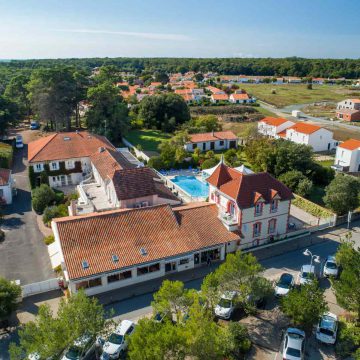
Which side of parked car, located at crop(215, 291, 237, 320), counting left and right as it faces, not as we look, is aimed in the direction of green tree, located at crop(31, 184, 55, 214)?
right

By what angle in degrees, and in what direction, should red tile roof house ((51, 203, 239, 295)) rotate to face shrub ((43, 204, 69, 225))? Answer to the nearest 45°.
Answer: approximately 180°

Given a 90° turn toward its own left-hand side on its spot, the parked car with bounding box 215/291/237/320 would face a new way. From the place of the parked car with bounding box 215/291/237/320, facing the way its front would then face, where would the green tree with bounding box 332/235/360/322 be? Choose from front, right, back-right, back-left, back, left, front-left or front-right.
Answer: front-left

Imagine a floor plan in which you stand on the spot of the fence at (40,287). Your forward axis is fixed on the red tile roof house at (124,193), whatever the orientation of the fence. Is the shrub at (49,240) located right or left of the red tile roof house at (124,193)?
left

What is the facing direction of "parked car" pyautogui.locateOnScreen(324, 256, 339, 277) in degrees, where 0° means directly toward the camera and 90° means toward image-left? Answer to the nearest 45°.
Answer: approximately 0°
